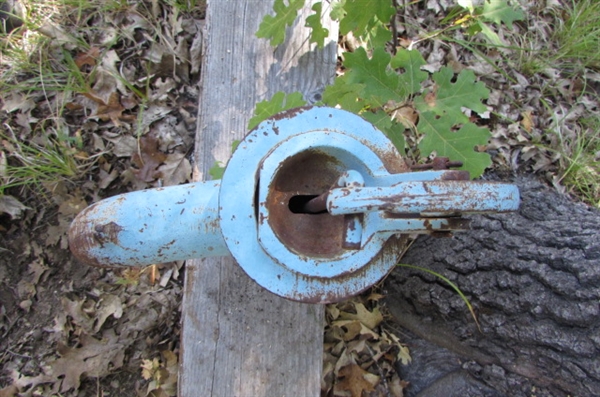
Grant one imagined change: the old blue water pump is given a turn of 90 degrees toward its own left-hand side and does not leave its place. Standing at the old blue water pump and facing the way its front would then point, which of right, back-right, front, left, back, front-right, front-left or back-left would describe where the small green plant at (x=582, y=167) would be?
back-left

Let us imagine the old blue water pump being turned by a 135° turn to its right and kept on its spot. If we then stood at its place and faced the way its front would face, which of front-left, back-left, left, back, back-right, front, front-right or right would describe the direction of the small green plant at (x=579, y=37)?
front

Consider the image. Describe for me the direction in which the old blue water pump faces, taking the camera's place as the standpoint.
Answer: facing to the left of the viewer

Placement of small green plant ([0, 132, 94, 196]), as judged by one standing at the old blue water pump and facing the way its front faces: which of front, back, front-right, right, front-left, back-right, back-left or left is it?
front-right

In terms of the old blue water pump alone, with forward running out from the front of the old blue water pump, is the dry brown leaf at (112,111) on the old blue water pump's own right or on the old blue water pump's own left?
on the old blue water pump's own right

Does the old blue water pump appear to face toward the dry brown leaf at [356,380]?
no

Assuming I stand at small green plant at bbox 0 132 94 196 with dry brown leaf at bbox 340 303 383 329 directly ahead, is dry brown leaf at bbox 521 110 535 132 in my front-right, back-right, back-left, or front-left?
front-left

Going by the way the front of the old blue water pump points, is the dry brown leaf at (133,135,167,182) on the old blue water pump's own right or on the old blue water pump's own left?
on the old blue water pump's own right

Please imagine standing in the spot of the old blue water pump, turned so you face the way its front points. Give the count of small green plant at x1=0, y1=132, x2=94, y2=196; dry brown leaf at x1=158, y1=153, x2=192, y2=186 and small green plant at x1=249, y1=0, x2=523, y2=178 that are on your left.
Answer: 0
